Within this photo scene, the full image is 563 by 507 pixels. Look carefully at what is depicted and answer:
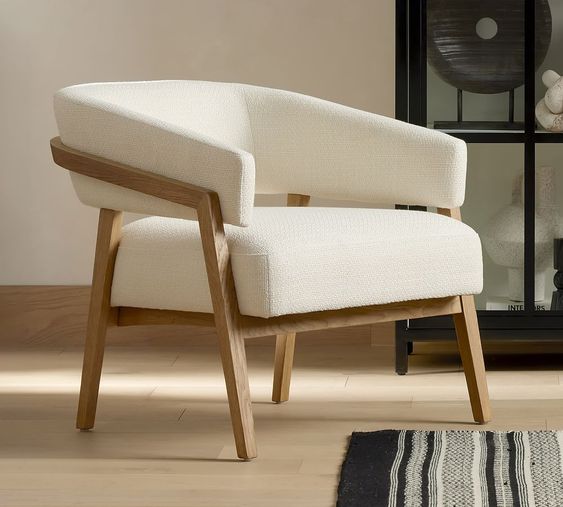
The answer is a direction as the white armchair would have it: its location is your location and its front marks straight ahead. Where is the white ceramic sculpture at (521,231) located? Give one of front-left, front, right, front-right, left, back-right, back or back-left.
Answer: left

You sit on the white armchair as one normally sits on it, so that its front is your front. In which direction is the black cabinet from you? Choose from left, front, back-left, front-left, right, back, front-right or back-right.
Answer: left

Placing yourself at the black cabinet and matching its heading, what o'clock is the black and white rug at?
The black and white rug is roughly at 12 o'clock from the black cabinet.

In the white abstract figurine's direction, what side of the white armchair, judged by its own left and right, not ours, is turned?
left

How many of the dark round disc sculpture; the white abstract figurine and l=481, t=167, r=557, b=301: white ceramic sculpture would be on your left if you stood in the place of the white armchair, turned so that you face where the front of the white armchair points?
3

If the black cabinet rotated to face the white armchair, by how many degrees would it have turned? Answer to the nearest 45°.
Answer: approximately 45° to its right

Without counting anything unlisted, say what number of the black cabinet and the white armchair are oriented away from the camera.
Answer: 0

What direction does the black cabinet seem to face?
toward the camera

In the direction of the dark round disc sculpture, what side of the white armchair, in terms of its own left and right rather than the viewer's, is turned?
left

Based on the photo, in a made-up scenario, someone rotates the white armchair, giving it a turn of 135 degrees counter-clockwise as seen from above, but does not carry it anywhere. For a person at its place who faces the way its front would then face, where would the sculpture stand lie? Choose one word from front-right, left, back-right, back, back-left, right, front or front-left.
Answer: front-right

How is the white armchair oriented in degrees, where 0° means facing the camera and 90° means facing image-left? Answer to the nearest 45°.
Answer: approximately 315°
